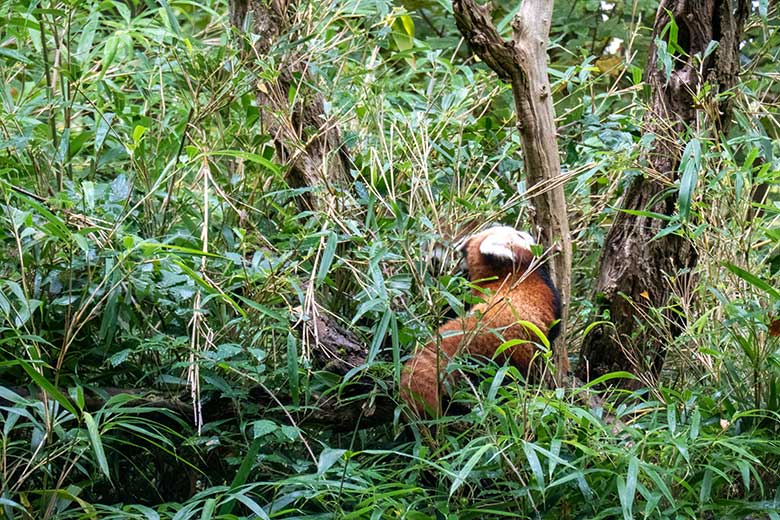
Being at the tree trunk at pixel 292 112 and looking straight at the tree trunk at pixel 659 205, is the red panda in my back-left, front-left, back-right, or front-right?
front-right

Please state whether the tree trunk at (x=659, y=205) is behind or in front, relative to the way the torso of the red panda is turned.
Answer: in front

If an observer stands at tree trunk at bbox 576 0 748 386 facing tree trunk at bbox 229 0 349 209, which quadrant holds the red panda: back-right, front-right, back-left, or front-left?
front-left

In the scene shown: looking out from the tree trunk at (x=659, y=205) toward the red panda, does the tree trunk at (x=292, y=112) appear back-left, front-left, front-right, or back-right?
front-right

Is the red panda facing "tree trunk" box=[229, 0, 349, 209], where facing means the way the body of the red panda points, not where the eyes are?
no

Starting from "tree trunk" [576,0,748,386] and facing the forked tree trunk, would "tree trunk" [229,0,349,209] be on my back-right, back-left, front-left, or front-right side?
front-right
